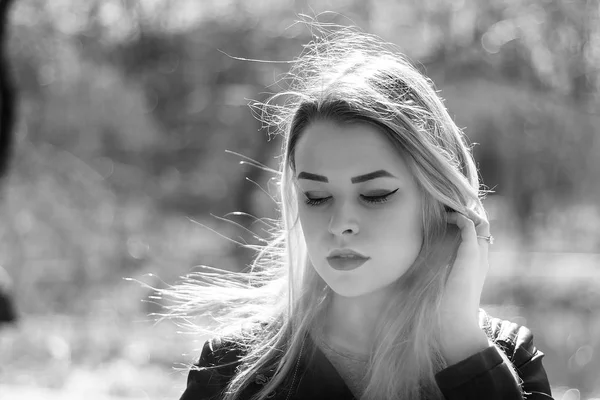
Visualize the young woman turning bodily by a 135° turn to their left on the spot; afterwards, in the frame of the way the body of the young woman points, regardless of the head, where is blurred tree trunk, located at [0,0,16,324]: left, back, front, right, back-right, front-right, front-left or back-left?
left

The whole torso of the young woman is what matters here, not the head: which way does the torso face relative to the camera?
toward the camera
